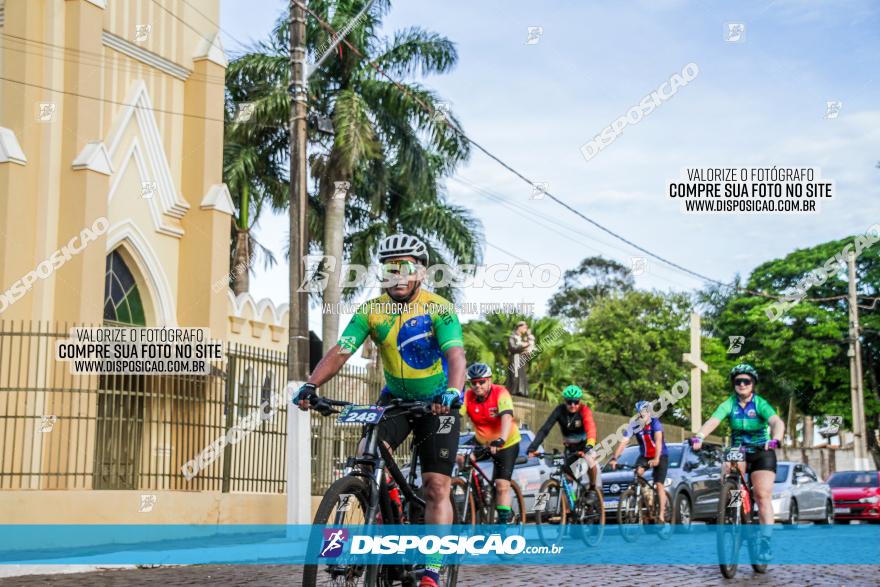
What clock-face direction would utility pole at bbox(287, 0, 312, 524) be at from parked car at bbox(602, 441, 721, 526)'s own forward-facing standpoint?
The utility pole is roughly at 12 o'clock from the parked car.

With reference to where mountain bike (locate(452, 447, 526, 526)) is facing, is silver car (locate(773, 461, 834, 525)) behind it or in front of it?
behind

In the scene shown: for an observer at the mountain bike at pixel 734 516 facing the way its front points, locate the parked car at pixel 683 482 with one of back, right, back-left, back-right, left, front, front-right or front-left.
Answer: back

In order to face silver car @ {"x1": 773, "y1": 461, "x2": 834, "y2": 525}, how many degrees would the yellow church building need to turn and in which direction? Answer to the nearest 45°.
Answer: approximately 45° to its left

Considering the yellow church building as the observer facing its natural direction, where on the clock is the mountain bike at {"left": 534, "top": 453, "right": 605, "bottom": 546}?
The mountain bike is roughly at 12 o'clock from the yellow church building.

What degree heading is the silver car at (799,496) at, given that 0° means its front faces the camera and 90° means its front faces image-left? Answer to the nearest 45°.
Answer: approximately 45°

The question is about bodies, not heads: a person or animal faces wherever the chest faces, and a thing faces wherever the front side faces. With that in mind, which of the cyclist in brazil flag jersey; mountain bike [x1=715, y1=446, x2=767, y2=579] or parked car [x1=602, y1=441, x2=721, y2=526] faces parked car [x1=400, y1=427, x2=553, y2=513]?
parked car [x1=602, y1=441, x2=721, y2=526]

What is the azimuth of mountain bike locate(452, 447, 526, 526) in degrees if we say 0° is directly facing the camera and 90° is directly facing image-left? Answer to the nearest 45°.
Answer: approximately 45°

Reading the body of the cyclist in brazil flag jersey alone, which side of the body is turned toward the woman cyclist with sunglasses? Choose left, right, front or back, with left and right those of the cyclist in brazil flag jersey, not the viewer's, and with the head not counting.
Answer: back

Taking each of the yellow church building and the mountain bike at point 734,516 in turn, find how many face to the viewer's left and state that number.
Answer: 0

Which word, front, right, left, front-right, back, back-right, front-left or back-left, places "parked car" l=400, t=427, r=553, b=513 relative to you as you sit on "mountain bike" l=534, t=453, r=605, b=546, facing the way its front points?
back-right

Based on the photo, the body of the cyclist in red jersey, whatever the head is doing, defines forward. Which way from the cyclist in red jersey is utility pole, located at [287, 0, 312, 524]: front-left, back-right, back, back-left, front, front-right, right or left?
right

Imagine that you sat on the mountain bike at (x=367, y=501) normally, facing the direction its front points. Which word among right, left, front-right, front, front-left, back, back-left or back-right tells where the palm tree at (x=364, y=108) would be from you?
back-right

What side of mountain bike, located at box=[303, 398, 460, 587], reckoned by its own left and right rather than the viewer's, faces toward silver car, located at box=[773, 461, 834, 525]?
back

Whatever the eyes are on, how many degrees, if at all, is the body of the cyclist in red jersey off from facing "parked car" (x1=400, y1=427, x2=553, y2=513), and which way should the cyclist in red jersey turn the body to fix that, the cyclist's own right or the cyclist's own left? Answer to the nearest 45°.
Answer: approximately 135° to the cyclist's own right

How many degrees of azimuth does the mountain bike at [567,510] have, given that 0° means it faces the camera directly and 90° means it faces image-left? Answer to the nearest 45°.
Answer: approximately 45°

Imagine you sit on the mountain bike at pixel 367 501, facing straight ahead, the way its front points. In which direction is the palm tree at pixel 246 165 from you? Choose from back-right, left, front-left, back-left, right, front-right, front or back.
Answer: back-right
